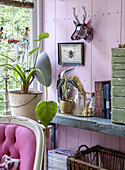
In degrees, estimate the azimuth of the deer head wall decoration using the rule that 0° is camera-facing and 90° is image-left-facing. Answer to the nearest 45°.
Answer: approximately 45°

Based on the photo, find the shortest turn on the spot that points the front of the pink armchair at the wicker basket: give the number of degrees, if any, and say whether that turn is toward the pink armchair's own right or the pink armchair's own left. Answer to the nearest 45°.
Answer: approximately 135° to the pink armchair's own left

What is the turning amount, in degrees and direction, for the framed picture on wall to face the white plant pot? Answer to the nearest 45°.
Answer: approximately 45° to its right

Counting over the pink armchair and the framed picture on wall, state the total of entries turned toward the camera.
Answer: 2

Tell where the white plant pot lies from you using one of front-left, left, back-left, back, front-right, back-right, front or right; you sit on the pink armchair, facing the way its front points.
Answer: back
